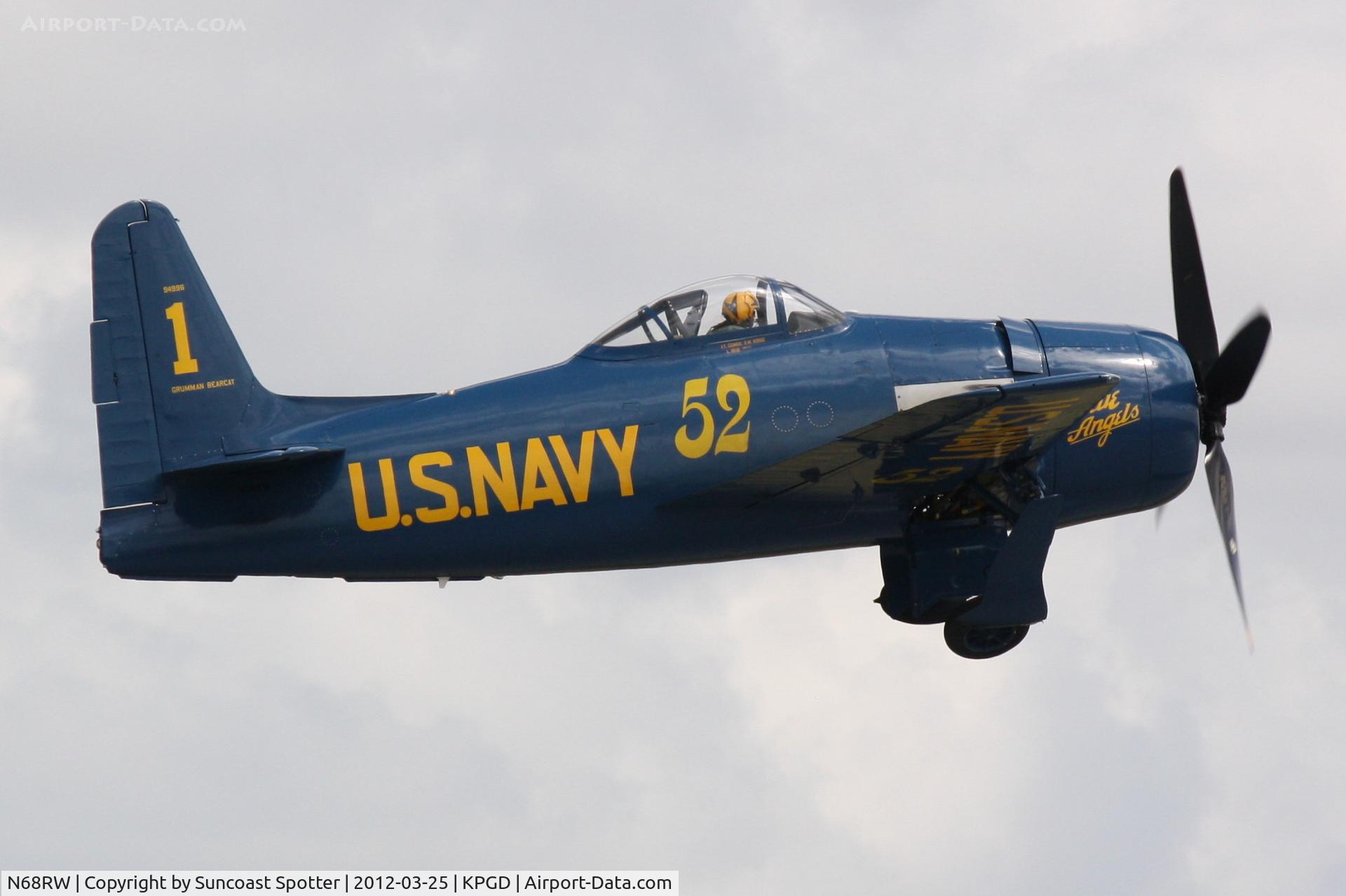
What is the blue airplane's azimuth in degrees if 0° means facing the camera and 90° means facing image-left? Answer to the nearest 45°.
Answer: approximately 270°
